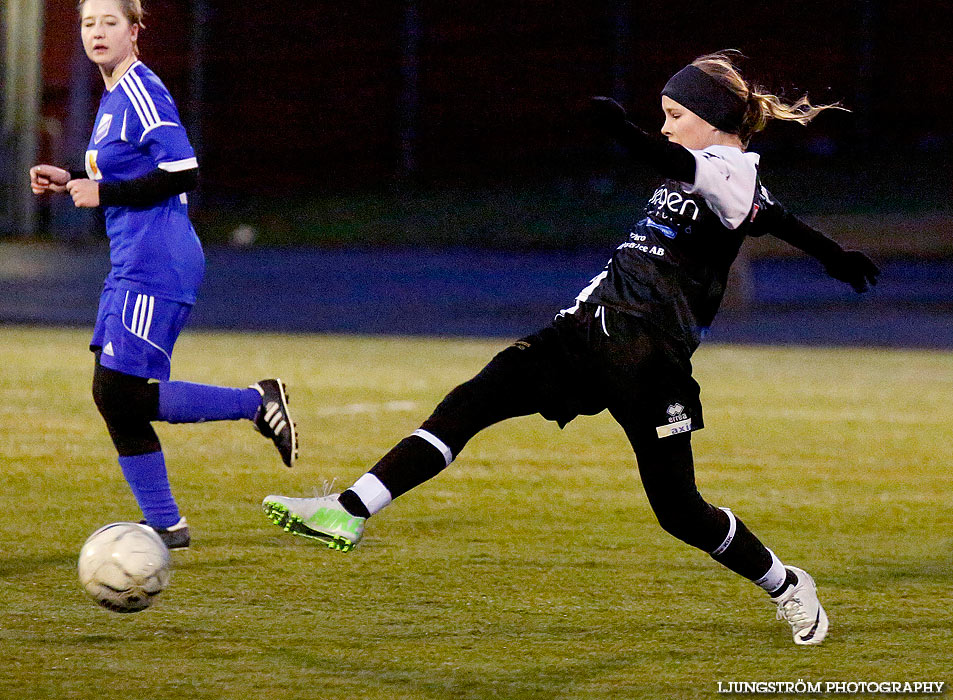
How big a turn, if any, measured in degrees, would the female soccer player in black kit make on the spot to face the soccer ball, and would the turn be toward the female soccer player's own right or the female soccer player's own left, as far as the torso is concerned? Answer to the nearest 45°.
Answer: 0° — they already face it

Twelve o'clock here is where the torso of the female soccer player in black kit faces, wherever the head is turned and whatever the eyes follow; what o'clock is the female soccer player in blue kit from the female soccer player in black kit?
The female soccer player in blue kit is roughly at 1 o'clock from the female soccer player in black kit.

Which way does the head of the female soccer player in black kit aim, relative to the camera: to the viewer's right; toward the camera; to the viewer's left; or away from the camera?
to the viewer's left

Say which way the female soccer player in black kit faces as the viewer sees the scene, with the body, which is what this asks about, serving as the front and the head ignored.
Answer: to the viewer's left
